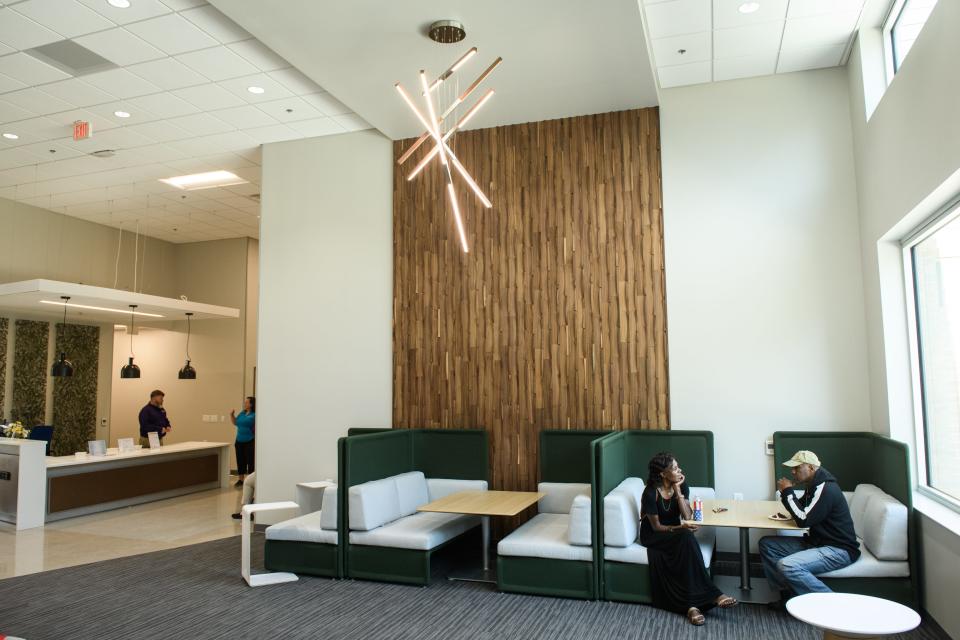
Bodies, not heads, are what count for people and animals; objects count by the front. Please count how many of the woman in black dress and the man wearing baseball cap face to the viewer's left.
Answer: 1

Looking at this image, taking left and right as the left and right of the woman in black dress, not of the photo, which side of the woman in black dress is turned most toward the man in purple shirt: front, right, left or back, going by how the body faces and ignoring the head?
back

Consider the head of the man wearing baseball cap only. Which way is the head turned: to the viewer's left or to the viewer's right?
to the viewer's left

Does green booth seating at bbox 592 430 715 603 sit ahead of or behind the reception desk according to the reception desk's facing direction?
ahead

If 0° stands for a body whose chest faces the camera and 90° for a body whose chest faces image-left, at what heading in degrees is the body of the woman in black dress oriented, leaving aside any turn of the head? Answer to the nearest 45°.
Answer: approximately 315°

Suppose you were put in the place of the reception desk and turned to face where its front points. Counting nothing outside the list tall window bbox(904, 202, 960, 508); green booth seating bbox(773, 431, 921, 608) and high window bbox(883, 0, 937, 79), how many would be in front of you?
3

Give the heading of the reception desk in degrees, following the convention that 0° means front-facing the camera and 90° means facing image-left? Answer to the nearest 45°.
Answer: approximately 315°

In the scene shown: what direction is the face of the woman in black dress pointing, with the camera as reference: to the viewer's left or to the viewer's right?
to the viewer's right

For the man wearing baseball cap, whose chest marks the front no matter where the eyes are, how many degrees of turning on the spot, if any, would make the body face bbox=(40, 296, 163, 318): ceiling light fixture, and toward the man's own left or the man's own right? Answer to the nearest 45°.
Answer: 0° — they already face it

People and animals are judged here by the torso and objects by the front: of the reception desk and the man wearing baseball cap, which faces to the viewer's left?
the man wearing baseball cap

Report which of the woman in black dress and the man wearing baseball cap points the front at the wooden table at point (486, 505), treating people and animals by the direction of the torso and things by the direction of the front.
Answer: the man wearing baseball cap

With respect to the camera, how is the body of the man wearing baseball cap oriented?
to the viewer's left

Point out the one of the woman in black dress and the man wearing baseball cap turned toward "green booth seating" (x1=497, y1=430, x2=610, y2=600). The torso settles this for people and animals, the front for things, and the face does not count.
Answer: the man wearing baseball cap
